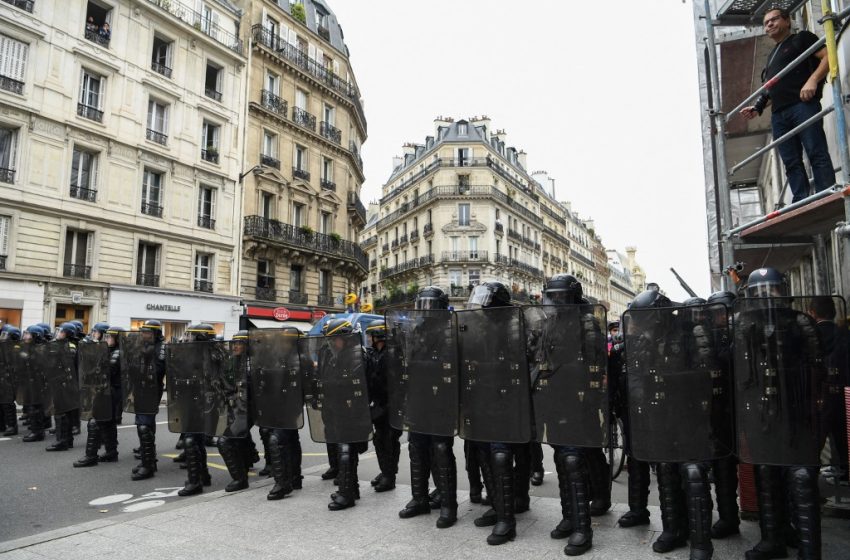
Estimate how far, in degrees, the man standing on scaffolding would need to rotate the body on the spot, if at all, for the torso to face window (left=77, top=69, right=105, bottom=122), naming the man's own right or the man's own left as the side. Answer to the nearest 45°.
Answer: approximately 45° to the man's own right

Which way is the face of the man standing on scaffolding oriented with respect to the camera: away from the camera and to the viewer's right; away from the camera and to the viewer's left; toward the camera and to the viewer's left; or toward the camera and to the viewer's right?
toward the camera and to the viewer's left

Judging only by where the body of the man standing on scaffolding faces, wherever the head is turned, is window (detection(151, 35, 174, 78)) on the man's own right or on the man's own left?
on the man's own right

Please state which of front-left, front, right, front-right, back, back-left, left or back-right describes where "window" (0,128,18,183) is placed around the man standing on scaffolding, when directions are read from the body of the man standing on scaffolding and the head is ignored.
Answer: front-right

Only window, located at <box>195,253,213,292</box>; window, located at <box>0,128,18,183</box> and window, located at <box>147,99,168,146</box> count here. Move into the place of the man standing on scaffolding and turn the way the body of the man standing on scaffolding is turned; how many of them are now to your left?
0

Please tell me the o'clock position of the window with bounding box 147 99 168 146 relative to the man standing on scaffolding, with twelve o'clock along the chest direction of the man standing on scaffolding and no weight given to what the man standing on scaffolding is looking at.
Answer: The window is roughly at 2 o'clock from the man standing on scaffolding.

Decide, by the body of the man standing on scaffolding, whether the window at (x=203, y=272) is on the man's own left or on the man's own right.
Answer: on the man's own right

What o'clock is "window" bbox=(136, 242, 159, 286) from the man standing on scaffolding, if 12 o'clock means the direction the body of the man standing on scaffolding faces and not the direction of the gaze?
The window is roughly at 2 o'clock from the man standing on scaffolding.

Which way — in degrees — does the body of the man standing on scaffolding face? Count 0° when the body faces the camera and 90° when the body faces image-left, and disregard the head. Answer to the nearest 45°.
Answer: approximately 45°
